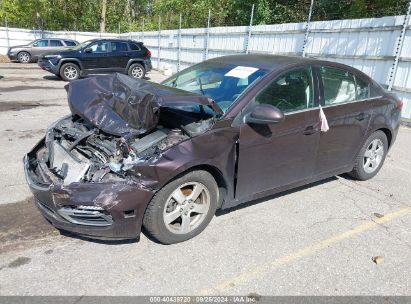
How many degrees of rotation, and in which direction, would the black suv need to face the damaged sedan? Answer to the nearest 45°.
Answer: approximately 90° to its left

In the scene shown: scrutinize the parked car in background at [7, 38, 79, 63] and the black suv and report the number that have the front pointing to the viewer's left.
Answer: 2

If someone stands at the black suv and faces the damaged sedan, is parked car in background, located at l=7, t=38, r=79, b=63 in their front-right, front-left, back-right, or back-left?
back-right

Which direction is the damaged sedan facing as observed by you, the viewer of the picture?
facing the viewer and to the left of the viewer

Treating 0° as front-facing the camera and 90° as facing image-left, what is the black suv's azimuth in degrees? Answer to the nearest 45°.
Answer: approximately 90°

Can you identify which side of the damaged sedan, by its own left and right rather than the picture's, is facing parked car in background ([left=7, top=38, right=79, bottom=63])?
right

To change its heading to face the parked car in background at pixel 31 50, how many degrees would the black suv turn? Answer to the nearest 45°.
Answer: approximately 90° to its right

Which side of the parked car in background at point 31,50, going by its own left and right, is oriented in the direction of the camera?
left
